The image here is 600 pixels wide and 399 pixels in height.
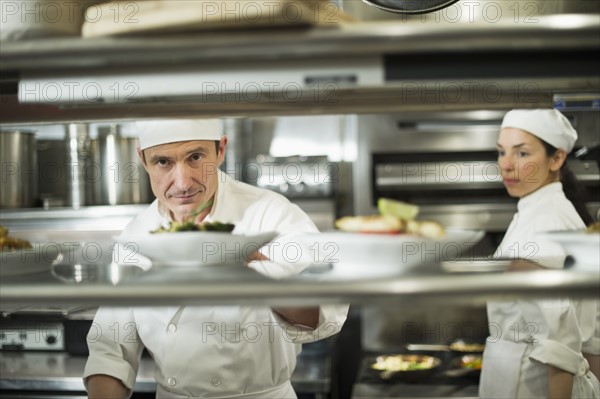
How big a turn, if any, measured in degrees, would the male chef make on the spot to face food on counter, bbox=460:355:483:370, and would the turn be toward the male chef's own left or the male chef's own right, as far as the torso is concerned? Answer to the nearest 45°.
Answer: approximately 135° to the male chef's own left

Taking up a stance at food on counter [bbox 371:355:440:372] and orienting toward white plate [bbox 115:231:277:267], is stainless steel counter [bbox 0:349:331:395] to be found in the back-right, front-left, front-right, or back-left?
front-right

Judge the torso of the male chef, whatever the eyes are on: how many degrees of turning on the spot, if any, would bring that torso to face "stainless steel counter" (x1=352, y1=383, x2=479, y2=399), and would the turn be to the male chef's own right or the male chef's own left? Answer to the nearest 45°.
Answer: approximately 135° to the male chef's own left

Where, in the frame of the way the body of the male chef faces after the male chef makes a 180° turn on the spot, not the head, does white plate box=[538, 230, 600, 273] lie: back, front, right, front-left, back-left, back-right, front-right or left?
back-right

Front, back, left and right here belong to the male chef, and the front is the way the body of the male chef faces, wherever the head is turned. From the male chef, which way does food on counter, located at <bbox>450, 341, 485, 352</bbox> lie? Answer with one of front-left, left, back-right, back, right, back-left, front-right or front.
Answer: back-left

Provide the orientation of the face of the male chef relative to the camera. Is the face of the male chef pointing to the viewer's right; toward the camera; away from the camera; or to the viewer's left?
toward the camera

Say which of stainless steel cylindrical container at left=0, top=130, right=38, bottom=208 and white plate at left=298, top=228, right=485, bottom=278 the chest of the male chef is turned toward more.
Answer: the white plate

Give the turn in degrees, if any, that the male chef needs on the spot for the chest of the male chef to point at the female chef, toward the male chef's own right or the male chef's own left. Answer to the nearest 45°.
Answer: approximately 90° to the male chef's own left

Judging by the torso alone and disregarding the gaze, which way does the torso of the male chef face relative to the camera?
toward the camera

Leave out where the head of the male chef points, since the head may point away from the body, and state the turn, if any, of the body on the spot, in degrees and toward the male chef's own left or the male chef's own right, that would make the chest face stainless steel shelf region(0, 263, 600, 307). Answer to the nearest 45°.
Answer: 0° — they already face it

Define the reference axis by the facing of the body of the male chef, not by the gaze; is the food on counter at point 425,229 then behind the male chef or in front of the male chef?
in front

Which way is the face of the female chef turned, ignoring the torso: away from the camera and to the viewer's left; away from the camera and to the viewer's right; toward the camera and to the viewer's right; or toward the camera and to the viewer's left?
toward the camera and to the viewer's left

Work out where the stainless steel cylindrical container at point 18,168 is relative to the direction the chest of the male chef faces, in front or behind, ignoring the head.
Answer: behind

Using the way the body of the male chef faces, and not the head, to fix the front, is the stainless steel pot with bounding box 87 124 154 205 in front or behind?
behind
